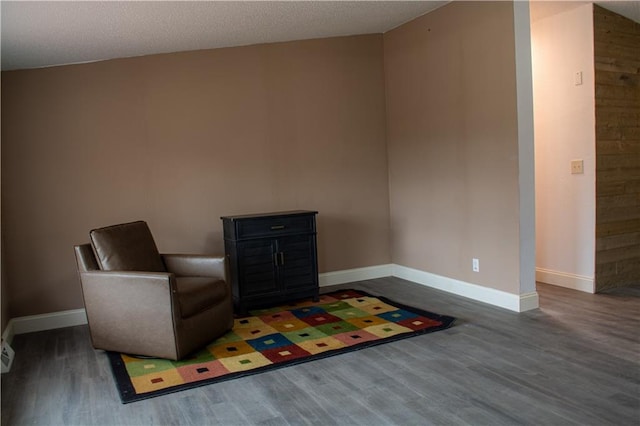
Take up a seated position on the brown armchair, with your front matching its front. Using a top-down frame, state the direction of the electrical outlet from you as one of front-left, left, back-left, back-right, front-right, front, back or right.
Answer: front-left

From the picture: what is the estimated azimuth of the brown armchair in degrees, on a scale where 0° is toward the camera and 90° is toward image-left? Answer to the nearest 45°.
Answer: approximately 315°

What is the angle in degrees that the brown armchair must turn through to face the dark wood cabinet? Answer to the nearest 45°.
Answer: approximately 90° to its left

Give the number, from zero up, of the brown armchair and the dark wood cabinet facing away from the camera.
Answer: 0

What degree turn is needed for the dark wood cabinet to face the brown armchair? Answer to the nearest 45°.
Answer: approximately 90° to its right

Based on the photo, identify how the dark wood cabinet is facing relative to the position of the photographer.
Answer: facing the viewer and to the right of the viewer

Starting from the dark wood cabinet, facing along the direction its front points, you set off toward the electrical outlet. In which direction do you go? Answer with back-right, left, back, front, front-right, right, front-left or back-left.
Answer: front-left
